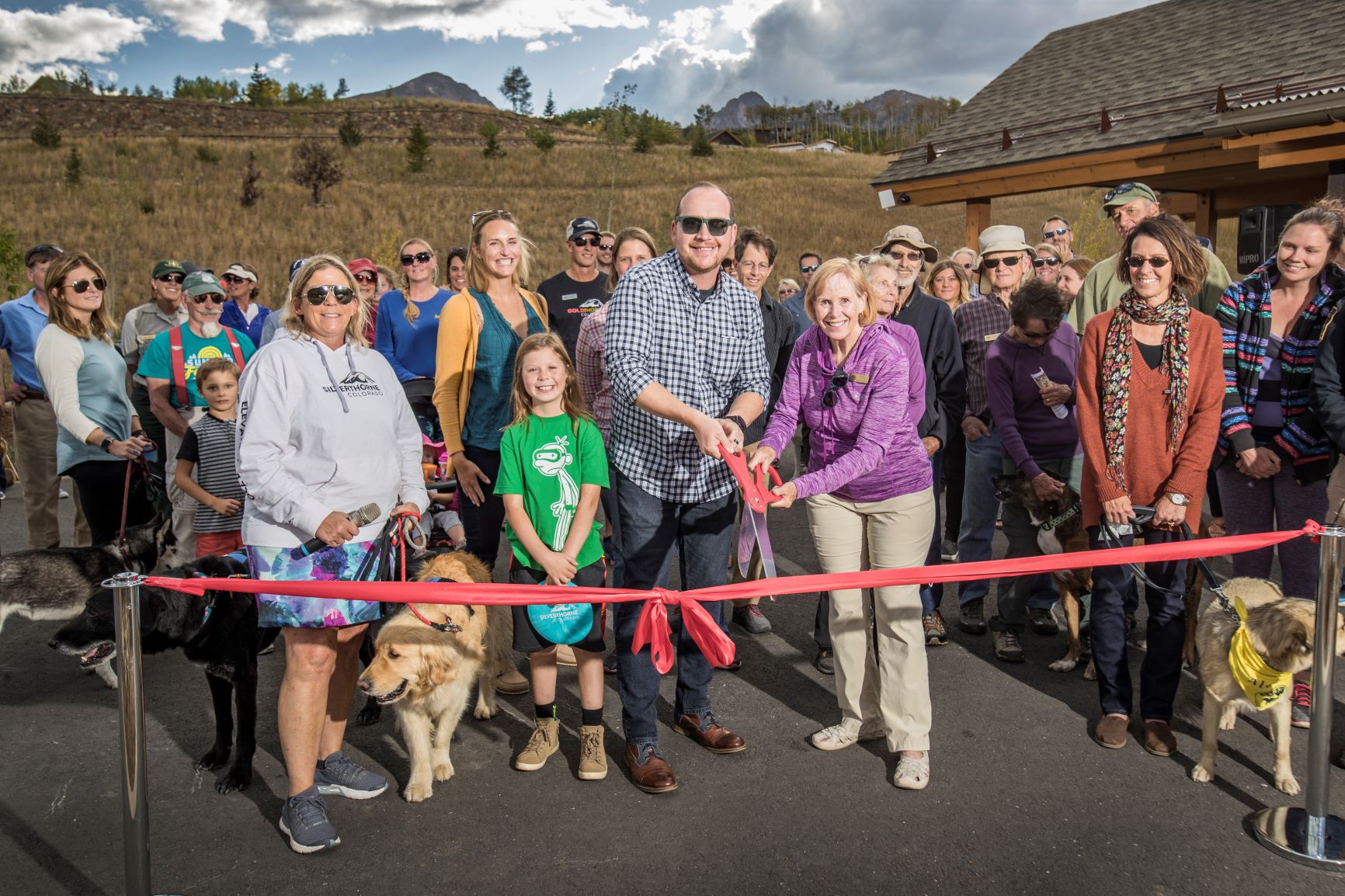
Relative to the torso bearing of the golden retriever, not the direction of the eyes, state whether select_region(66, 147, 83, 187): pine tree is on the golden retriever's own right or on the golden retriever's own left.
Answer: on the golden retriever's own right

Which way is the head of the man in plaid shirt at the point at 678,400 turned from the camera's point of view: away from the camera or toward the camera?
toward the camera

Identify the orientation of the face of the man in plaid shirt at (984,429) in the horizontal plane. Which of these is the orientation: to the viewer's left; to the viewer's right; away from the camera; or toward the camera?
toward the camera

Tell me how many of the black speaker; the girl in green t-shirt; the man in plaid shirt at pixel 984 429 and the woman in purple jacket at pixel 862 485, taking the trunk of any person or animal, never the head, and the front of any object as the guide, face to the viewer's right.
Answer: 0

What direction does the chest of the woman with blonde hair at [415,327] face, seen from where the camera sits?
toward the camera

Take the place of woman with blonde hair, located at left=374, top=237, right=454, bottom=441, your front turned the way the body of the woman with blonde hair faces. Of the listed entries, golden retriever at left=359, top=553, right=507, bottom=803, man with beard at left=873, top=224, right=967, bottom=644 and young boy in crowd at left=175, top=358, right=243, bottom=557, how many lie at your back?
0

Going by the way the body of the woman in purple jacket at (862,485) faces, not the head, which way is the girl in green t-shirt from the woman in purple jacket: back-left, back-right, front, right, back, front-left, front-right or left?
front-right

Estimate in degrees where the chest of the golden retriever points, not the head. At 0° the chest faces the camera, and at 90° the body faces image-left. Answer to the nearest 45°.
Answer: approximately 45°

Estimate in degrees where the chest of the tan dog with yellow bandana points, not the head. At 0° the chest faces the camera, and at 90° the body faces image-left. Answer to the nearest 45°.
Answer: approximately 0°

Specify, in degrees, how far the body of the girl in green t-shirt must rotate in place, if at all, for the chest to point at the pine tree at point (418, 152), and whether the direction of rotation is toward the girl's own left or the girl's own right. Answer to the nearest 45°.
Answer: approximately 180°

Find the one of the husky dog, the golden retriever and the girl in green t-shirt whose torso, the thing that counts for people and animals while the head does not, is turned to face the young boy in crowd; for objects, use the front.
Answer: the husky dog

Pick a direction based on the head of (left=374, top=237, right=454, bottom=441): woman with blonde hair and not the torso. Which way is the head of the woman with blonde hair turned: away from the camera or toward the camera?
toward the camera

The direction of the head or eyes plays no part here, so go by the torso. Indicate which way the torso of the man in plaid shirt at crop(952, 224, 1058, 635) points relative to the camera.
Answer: toward the camera

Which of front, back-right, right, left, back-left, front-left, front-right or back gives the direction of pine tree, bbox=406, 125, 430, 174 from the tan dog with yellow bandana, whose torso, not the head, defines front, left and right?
back-right
